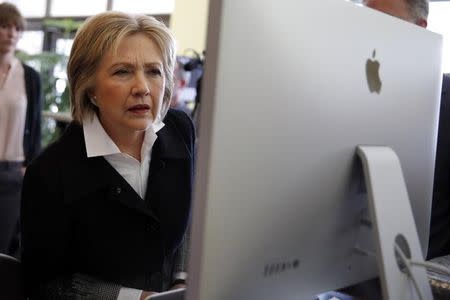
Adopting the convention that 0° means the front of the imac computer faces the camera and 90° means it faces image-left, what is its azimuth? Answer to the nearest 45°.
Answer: approximately 135°

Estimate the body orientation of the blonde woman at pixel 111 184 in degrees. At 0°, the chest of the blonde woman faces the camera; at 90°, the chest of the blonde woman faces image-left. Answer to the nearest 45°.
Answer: approximately 315°

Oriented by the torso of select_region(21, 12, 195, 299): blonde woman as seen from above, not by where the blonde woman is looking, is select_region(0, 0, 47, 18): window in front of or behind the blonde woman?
behind

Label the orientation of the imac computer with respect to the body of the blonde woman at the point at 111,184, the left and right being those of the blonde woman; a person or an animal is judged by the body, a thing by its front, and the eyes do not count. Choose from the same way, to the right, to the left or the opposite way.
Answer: the opposite way

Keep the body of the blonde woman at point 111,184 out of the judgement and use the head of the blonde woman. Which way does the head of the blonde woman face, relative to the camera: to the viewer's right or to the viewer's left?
to the viewer's right

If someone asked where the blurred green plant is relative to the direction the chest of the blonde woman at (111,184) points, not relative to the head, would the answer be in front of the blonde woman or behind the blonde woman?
behind

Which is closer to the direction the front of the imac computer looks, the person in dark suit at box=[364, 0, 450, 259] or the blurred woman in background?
the blurred woman in background
